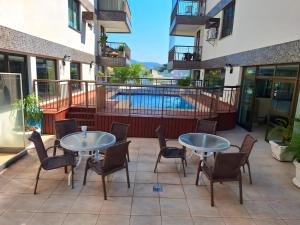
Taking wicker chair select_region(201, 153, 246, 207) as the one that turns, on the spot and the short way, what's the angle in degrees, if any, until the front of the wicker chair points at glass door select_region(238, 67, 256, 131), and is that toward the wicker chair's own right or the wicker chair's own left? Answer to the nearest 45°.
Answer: approximately 45° to the wicker chair's own right

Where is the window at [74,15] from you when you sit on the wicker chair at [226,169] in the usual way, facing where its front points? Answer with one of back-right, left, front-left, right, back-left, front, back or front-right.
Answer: front

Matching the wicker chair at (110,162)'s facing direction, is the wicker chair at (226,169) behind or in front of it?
behind

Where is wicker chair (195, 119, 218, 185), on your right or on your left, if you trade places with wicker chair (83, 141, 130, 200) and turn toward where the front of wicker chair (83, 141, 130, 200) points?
on your right

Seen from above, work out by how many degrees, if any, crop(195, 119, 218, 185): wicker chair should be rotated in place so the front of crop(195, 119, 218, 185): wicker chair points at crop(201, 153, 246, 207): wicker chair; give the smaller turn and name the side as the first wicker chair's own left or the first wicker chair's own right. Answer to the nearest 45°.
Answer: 0° — it already faces it

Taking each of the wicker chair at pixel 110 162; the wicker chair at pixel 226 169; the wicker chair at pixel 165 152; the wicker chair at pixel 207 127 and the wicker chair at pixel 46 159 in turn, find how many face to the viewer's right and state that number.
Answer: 2

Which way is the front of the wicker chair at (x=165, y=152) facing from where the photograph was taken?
facing to the right of the viewer

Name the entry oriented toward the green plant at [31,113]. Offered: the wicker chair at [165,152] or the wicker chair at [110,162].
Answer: the wicker chair at [110,162]

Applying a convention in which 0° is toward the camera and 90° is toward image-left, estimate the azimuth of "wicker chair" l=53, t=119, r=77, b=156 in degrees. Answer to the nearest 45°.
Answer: approximately 315°

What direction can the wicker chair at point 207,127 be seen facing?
toward the camera

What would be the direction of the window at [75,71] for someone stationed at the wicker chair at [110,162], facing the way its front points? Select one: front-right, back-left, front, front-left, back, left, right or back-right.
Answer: front-right

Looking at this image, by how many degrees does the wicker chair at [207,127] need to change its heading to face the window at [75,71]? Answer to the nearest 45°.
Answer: approximately 135° to its right

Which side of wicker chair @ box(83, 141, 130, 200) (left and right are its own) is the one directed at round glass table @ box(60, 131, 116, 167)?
front

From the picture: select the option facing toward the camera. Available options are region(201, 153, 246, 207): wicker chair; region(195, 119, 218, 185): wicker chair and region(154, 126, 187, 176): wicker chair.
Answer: region(195, 119, 218, 185): wicker chair

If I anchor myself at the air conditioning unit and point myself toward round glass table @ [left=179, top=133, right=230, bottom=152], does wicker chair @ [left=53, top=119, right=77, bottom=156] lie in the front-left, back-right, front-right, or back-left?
front-right

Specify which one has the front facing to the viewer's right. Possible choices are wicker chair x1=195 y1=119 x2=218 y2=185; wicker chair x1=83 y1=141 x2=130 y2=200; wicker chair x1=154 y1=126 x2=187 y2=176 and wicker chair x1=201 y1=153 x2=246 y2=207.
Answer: wicker chair x1=154 y1=126 x2=187 y2=176

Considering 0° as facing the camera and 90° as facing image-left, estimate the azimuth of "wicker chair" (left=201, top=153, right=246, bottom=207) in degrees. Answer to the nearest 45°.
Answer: approximately 135°

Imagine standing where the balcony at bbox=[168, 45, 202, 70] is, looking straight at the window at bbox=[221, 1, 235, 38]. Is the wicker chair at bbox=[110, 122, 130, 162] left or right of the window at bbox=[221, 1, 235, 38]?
right

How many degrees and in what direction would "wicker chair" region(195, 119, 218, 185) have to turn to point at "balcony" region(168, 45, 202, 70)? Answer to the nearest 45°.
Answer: approximately 180°
